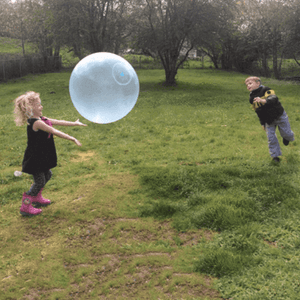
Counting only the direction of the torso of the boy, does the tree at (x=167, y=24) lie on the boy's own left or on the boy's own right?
on the boy's own right

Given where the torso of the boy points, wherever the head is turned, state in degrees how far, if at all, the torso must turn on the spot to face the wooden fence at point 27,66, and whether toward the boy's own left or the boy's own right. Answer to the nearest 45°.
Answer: approximately 90° to the boy's own right

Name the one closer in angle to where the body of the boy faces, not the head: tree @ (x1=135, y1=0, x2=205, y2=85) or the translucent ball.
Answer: the translucent ball

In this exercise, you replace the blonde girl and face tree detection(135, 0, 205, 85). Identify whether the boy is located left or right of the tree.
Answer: right

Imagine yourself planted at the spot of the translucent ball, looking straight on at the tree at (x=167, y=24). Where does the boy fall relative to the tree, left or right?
right

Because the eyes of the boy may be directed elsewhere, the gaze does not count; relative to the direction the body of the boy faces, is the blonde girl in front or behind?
in front

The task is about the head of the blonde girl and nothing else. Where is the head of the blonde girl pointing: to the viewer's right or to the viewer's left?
to the viewer's right

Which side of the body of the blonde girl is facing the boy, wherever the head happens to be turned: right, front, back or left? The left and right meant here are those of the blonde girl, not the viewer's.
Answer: front

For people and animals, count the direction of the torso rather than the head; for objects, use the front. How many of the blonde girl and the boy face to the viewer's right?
1

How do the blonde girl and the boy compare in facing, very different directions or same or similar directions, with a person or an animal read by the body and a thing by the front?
very different directions

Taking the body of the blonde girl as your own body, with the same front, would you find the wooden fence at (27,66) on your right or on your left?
on your left

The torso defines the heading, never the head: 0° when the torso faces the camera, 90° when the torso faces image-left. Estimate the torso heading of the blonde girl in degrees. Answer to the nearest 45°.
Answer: approximately 270°

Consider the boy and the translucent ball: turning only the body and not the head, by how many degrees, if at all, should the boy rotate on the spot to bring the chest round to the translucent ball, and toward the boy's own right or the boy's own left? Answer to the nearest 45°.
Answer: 0° — they already face it
